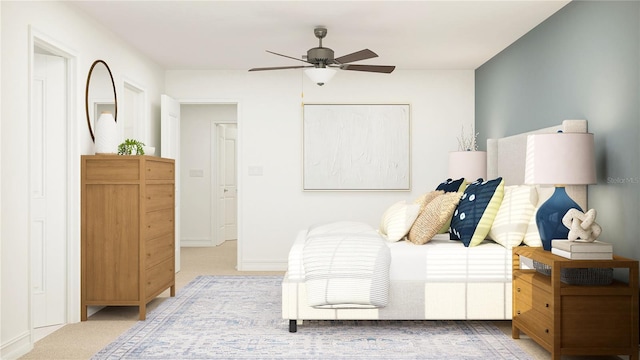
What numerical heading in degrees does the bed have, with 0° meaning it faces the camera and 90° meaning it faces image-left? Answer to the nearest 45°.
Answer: approximately 90°

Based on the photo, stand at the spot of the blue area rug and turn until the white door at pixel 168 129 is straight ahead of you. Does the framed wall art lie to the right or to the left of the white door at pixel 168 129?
right

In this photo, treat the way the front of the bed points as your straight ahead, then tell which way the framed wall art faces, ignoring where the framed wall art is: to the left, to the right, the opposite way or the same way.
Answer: to the left

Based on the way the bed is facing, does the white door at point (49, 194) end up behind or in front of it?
in front

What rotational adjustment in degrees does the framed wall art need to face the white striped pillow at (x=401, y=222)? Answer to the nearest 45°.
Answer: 0° — it already faces it

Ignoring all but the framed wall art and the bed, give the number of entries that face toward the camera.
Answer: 1

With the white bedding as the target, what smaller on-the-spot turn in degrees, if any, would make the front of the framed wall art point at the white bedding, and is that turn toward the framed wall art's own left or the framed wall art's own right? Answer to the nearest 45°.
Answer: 0° — it already faces it

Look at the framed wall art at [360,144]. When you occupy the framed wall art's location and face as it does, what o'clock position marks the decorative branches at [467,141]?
The decorative branches is roughly at 9 o'clock from the framed wall art.

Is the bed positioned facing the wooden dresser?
yes

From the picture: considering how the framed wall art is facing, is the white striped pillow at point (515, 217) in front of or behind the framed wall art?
in front

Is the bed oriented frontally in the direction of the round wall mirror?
yes
